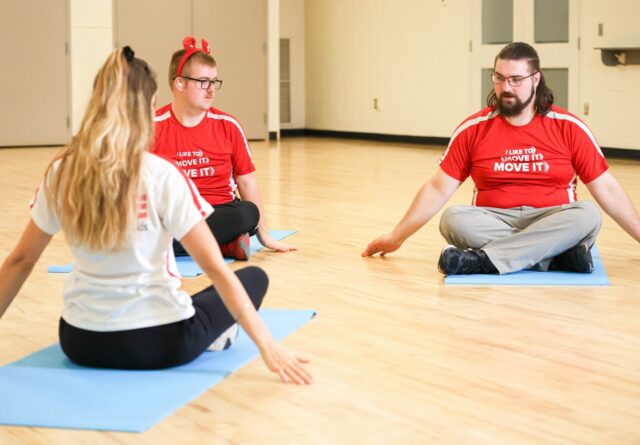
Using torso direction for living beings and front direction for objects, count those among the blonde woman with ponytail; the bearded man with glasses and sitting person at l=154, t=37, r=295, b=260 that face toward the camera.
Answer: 2

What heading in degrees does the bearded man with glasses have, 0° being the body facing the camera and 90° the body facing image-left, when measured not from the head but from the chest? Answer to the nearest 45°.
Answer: approximately 0°

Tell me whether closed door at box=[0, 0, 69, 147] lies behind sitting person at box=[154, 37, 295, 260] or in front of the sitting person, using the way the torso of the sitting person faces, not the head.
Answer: behind

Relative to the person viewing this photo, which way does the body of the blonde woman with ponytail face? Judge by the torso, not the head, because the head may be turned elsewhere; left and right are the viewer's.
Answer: facing away from the viewer and to the right of the viewer

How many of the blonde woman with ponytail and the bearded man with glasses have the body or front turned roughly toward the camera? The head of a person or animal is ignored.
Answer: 1

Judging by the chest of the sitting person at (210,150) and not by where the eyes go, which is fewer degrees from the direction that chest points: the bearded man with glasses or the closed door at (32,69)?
the bearded man with glasses
